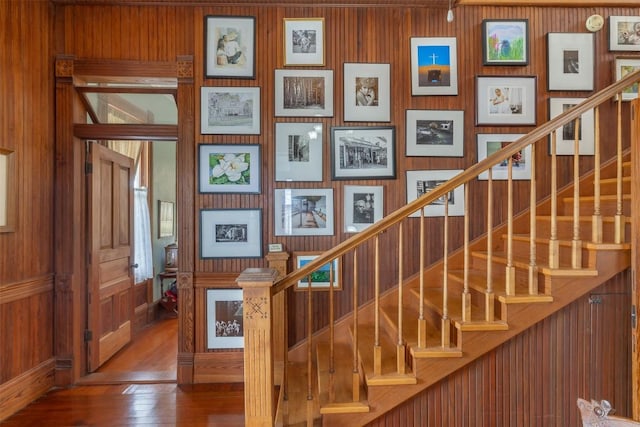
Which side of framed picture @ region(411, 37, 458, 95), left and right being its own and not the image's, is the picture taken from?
front

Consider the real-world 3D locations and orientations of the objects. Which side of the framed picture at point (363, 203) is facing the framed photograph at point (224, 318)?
right

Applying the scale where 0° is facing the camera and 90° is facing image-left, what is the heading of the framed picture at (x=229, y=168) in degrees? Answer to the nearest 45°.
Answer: approximately 0°

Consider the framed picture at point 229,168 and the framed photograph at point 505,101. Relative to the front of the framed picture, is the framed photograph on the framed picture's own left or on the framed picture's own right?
on the framed picture's own left

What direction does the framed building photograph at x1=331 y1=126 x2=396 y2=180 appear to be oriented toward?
toward the camera

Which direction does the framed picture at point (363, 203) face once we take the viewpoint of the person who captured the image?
facing the viewer

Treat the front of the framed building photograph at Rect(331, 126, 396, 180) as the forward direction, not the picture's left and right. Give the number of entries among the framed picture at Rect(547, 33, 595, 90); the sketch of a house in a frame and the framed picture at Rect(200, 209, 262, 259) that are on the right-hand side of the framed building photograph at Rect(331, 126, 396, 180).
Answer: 2

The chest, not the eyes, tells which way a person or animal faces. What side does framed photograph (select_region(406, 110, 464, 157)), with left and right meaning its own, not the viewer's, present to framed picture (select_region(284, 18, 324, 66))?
right

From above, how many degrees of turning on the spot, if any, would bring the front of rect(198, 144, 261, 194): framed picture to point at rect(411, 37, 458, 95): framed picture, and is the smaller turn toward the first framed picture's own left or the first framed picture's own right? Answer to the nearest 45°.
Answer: approximately 90° to the first framed picture's own left

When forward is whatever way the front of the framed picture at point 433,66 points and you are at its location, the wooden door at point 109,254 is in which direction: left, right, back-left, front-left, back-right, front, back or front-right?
right
